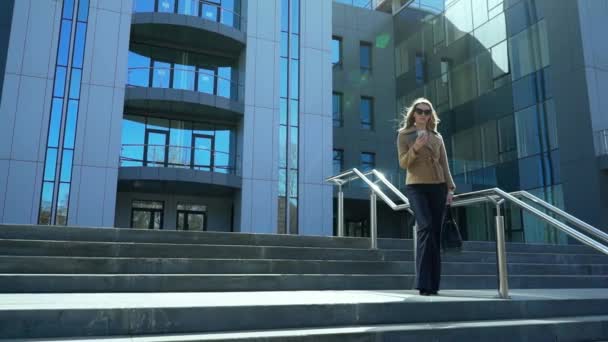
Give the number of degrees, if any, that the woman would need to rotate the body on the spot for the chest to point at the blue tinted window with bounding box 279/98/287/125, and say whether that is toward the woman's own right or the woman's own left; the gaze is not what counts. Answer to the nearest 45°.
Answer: approximately 135° to the woman's own right

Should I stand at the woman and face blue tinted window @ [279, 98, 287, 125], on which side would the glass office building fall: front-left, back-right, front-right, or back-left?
front-right

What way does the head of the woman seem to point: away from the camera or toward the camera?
toward the camera

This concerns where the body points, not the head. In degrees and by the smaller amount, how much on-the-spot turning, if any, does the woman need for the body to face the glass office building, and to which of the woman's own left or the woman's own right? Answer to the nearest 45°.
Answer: approximately 180°

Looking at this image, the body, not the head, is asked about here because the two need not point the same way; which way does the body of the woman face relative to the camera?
toward the camera

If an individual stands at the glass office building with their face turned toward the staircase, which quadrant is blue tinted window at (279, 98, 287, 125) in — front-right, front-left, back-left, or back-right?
front-right
